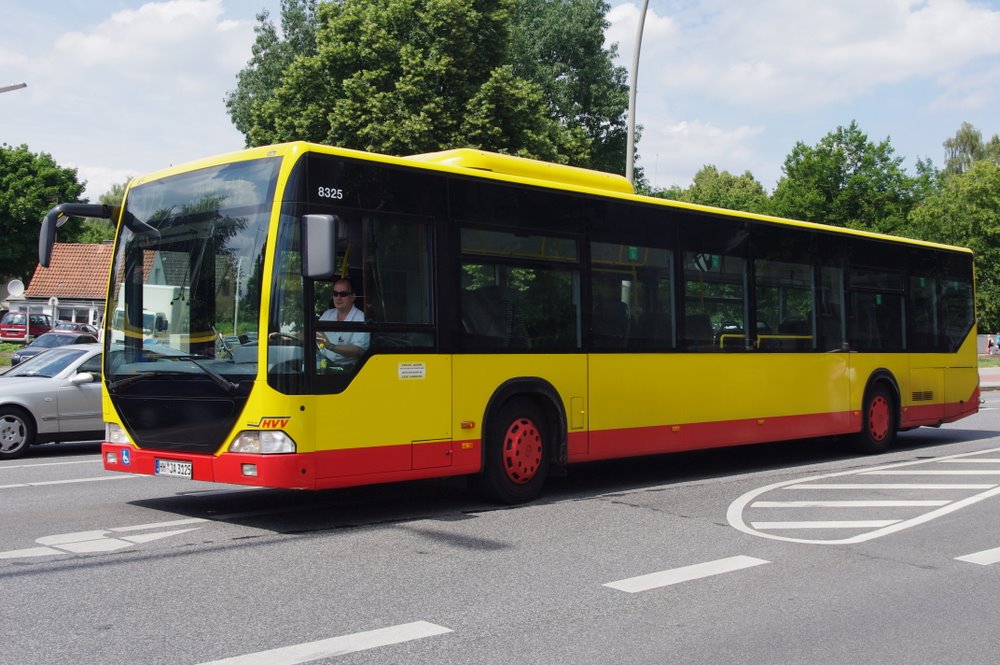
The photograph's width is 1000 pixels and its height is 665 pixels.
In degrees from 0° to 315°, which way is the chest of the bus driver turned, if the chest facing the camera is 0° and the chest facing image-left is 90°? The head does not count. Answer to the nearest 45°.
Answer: approximately 45°

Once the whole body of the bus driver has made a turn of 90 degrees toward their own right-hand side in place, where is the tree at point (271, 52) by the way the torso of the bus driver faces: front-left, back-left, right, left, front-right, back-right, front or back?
front-right

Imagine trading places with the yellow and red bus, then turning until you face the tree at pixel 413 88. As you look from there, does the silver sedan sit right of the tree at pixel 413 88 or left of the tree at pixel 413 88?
left

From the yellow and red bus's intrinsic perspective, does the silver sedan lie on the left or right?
on its right

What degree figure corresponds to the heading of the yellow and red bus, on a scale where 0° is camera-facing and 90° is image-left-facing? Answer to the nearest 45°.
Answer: approximately 45°
